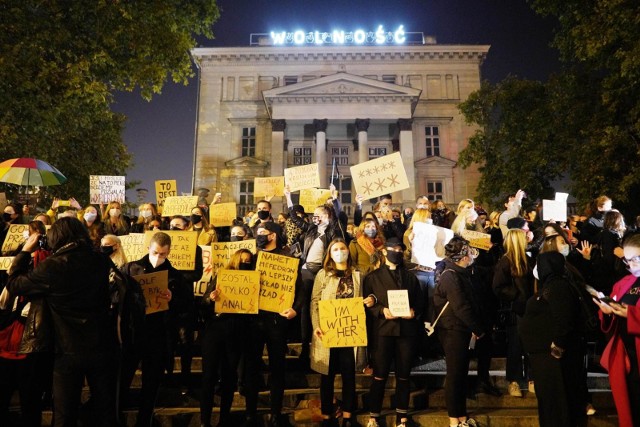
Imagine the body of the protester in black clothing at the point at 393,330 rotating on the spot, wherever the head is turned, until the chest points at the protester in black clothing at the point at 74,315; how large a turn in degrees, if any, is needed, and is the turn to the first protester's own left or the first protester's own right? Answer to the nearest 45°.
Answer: approximately 45° to the first protester's own right

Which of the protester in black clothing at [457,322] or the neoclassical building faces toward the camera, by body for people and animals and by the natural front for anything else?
the neoclassical building

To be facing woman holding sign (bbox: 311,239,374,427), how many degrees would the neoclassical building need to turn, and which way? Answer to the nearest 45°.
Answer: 0° — it already faces them

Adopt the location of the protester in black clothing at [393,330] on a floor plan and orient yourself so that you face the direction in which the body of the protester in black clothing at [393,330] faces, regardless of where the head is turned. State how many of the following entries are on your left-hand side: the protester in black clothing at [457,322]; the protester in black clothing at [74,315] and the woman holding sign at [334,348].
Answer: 1

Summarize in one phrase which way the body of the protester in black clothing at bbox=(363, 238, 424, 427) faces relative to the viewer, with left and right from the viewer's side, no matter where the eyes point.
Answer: facing the viewer

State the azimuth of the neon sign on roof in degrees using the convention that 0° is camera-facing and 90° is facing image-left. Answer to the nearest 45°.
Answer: approximately 0°

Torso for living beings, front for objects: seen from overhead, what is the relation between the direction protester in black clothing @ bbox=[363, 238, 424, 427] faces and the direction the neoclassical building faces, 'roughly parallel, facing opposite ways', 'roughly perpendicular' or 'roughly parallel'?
roughly parallel

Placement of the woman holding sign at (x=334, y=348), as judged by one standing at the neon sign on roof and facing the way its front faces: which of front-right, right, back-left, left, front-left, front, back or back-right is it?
front

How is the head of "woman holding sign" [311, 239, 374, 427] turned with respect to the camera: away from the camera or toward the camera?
toward the camera

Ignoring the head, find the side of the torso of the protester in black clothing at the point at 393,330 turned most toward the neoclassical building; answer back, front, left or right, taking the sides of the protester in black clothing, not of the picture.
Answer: back

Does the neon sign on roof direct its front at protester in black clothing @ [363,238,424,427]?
yes

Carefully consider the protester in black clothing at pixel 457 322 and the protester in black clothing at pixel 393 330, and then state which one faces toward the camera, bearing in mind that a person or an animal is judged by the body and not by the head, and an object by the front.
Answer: the protester in black clothing at pixel 393 330
